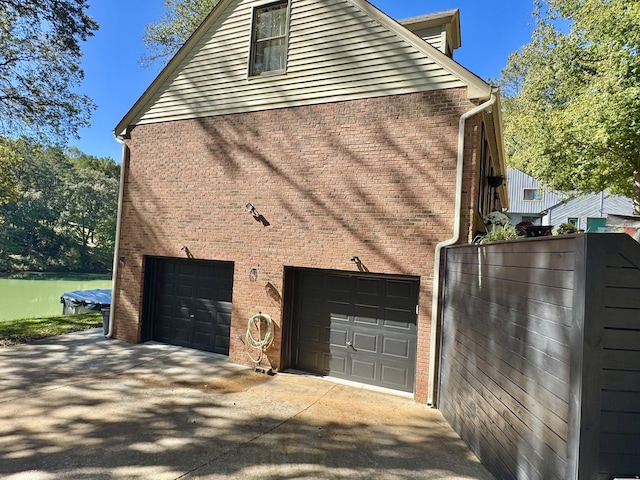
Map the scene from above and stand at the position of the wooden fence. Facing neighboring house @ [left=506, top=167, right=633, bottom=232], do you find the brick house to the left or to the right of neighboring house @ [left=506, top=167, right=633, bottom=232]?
left
